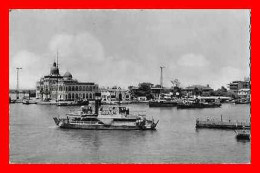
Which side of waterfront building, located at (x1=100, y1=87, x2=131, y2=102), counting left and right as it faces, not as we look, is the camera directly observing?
front

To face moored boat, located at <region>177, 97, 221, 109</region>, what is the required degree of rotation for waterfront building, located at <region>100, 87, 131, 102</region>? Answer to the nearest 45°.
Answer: approximately 45° to its left

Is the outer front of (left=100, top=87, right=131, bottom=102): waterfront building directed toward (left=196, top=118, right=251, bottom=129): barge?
yes

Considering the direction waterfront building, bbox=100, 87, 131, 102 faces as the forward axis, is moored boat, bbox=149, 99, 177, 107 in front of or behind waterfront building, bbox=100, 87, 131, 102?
in front
